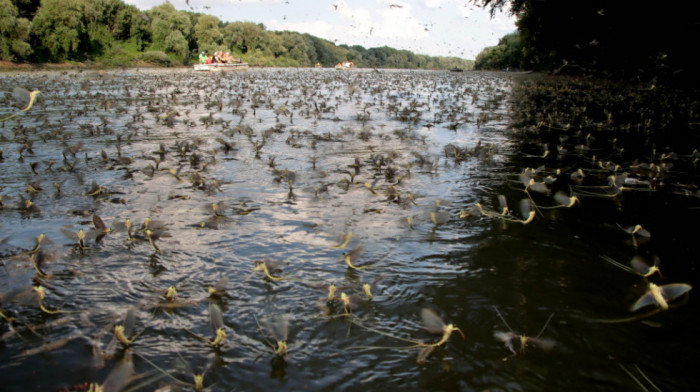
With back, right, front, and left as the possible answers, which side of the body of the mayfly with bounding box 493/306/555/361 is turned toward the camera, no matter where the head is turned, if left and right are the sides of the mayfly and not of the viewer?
front
